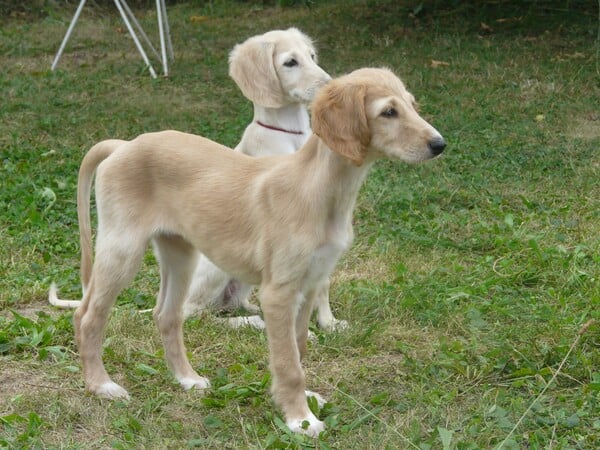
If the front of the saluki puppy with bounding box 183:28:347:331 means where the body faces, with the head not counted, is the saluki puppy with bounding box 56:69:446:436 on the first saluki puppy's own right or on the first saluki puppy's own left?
on the first saluki puppy's own right

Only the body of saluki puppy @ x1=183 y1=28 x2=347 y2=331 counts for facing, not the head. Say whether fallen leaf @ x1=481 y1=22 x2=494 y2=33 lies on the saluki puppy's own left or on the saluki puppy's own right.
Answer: on the saluki puppy's own left

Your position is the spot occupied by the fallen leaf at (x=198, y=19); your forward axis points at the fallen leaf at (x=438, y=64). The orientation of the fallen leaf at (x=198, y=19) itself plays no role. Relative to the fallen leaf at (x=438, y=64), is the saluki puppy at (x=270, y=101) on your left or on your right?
right
